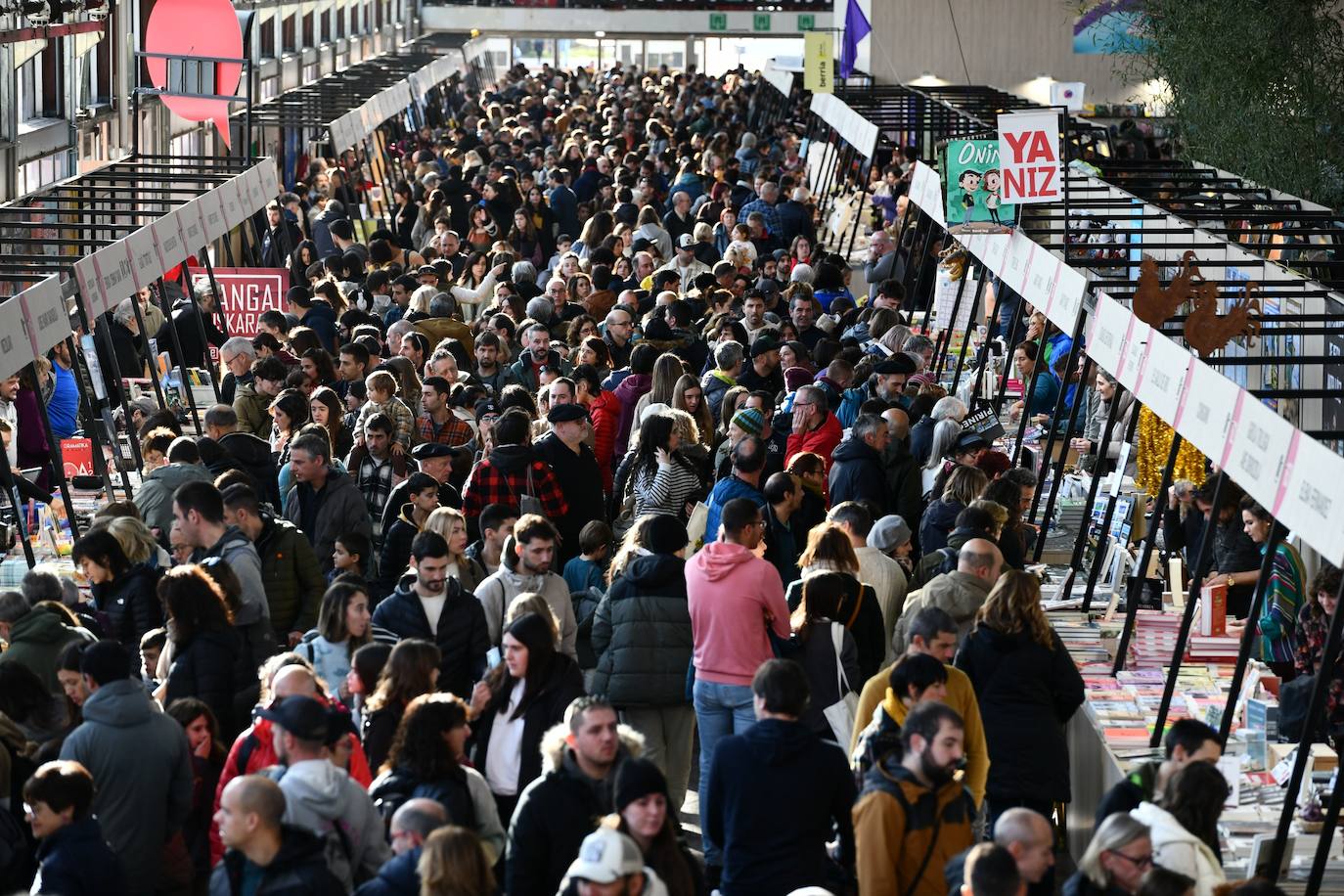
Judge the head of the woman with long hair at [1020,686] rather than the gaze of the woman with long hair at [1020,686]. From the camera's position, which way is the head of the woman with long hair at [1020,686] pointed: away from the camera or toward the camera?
away from the camera

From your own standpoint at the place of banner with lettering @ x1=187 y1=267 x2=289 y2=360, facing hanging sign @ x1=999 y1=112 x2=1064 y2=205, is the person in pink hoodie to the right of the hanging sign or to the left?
right

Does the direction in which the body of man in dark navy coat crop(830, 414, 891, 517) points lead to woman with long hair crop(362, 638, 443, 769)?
no

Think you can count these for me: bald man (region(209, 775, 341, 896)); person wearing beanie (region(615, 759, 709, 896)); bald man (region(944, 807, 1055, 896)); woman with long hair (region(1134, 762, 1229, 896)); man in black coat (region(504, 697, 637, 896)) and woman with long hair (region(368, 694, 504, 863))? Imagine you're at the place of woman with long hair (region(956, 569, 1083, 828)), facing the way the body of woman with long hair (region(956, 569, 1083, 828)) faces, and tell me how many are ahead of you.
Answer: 0

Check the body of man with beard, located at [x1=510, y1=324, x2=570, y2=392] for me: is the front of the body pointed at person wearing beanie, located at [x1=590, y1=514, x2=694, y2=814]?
yes

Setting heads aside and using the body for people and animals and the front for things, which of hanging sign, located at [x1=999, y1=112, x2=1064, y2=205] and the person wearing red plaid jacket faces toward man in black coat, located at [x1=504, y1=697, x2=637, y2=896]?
the hanging sign

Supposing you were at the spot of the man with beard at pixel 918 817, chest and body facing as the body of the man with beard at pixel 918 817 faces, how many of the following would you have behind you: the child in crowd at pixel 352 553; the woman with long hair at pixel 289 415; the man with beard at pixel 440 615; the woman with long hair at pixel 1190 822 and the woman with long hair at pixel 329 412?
4

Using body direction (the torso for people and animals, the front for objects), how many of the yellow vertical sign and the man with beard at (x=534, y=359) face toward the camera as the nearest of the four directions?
2

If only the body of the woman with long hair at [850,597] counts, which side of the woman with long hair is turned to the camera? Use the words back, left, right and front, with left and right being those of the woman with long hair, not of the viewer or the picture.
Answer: back

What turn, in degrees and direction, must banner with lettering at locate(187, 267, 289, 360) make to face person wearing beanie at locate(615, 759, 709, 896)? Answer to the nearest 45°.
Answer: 0° — it already faces them

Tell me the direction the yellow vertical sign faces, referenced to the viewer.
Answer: facing the viewer

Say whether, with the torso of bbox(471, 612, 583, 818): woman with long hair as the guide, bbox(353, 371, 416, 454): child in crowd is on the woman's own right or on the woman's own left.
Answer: on the woman's own right

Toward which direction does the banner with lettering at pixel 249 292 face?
toward the camera

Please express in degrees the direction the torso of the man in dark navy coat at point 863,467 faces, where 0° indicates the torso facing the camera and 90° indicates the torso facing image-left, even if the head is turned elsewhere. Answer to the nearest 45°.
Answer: approximately 225°

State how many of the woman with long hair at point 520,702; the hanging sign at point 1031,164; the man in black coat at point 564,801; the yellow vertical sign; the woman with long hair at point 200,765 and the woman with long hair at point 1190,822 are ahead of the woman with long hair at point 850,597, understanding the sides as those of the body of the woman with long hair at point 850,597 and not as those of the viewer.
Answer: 2

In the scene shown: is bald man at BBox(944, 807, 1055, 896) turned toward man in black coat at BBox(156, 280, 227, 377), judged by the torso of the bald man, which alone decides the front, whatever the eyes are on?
no

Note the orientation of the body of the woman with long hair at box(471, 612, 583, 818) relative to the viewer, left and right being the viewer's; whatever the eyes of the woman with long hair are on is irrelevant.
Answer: facing the viewer and to the left of the viewer

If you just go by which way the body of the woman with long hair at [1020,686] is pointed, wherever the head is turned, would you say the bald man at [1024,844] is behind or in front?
behind
